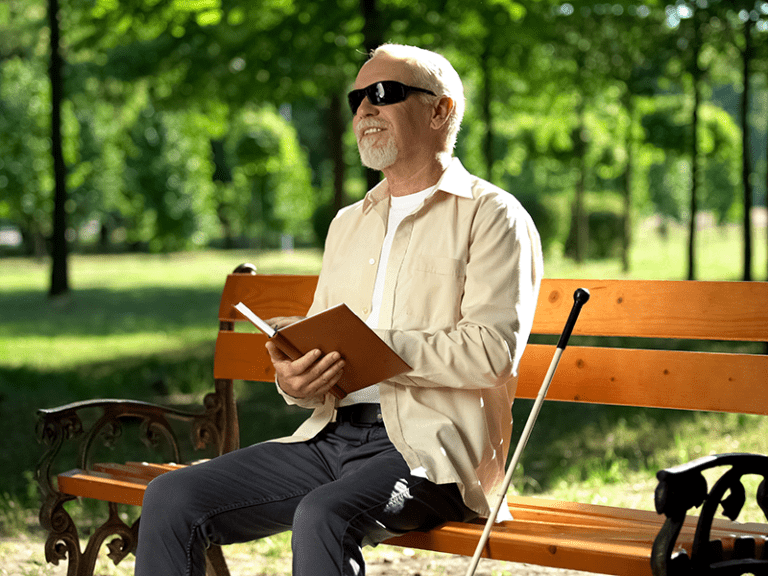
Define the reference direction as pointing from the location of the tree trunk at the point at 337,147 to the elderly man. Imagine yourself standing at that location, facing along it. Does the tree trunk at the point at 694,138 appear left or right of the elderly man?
left

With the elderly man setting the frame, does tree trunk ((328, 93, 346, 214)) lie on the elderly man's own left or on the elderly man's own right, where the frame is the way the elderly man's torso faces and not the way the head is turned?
on the elderly man's own right

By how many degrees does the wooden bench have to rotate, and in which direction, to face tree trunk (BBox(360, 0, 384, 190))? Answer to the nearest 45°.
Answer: approximately 135° to its right

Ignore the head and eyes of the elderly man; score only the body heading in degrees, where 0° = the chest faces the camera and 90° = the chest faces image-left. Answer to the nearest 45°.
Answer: approximately 45°

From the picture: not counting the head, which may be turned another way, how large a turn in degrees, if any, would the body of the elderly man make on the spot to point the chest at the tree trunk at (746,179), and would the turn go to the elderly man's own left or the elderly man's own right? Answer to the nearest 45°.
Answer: approximately 180°

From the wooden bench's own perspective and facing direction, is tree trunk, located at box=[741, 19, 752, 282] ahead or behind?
behind

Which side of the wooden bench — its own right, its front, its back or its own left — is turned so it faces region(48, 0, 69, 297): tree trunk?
right

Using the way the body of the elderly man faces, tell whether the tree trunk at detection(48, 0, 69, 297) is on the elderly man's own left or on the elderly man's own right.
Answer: on the elderly man's own right
